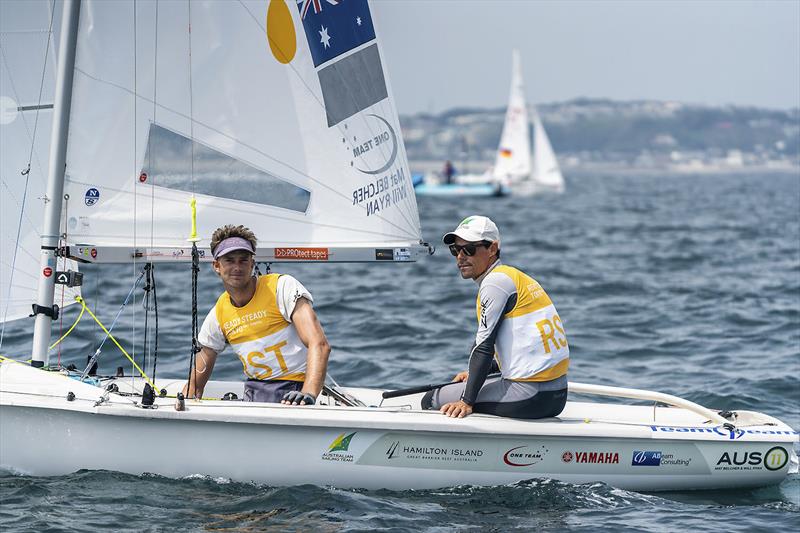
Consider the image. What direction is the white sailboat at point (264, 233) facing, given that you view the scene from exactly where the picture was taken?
facing to the left of the viewer

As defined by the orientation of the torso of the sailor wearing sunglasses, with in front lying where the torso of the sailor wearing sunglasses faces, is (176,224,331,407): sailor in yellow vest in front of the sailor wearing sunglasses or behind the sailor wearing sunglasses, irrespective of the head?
in front
